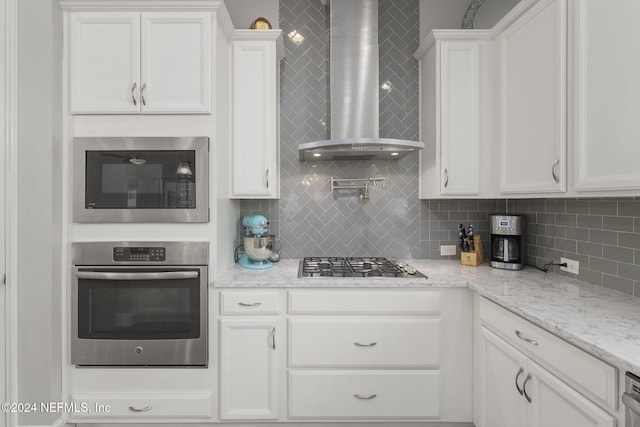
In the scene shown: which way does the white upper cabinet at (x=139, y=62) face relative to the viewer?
toward the camera

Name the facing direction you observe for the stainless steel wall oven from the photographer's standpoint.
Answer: facing the viewer

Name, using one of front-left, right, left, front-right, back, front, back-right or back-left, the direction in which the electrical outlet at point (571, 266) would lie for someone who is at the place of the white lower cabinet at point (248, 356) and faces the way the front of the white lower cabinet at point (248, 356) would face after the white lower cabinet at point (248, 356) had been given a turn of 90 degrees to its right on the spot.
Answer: back

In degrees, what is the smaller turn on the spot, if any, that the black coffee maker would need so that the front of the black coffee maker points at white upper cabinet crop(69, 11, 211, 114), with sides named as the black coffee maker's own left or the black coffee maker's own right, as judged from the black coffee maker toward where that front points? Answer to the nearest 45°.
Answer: approximately 45° to the black coffee maker's own right

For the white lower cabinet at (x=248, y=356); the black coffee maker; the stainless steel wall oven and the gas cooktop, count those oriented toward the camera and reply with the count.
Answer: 4

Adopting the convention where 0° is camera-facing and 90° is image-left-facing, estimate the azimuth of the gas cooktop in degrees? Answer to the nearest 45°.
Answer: approximately 0°

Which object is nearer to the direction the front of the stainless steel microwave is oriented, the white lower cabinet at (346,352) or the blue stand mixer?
the white lower cabinet

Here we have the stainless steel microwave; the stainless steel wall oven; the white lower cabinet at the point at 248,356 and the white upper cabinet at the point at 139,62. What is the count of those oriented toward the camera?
4

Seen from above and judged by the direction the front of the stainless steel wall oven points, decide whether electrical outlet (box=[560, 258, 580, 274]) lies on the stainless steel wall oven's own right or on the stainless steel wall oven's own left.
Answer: on the stainless steel wall oven's own left

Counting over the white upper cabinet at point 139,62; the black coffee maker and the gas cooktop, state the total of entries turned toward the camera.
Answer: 3

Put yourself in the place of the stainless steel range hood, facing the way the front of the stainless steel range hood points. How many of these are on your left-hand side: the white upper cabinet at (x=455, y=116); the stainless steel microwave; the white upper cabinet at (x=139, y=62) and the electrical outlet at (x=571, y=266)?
2

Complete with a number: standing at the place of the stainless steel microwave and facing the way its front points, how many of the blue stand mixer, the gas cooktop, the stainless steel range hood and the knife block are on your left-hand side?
4

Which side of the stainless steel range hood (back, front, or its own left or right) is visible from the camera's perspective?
front

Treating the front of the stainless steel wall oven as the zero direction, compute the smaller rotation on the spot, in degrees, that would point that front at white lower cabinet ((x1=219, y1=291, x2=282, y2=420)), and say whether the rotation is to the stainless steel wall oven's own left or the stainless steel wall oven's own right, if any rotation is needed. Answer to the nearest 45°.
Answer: approximately 45° to the stainless steel wall oven's own left
